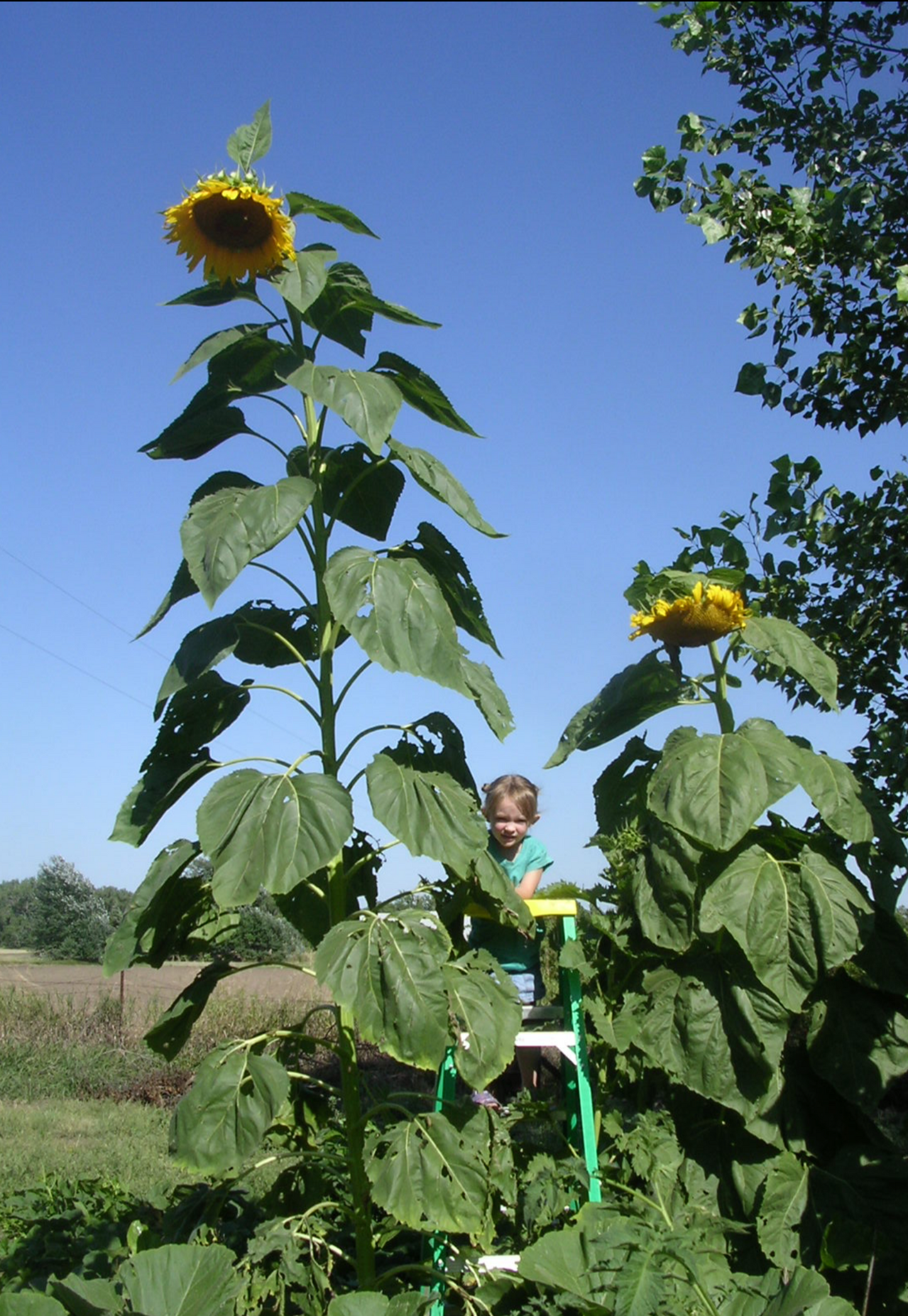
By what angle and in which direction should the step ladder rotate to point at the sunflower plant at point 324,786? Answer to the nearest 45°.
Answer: approximately 45° to its right

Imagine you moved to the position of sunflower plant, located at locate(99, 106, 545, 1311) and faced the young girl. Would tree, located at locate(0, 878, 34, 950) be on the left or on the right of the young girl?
left

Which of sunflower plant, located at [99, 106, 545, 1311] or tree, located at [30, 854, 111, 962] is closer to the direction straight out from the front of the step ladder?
the sunflower plant

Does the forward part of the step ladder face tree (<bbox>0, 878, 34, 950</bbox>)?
no

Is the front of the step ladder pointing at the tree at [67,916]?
no

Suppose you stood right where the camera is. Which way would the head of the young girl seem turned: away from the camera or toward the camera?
toward the camera

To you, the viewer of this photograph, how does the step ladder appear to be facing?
facing the viewer
